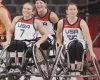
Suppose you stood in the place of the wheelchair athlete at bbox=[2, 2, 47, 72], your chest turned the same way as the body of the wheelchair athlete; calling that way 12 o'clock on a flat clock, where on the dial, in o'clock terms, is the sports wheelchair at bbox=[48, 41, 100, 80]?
The sports wheelchair is roughly at 8 o'clock from the wheelchair athlete.

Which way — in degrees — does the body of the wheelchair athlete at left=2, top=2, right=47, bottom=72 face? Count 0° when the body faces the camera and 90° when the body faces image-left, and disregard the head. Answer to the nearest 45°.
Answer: approximately 45°

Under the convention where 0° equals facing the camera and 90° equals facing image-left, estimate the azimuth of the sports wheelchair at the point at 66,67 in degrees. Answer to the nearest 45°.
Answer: approximately 0°

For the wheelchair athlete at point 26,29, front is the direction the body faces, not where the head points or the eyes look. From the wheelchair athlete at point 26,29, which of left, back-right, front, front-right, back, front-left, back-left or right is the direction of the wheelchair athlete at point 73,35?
back-left

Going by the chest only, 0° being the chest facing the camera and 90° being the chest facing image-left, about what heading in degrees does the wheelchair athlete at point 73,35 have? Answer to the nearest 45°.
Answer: approximately 0°

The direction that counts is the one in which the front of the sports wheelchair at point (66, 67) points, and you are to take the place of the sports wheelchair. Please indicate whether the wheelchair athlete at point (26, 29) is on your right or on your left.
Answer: on your right
